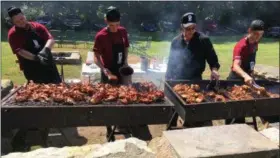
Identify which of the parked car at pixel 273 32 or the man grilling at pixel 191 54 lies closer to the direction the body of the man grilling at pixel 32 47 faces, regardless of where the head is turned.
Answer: the man grilling

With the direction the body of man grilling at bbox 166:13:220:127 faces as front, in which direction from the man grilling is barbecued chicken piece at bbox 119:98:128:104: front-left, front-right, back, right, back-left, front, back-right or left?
front-right

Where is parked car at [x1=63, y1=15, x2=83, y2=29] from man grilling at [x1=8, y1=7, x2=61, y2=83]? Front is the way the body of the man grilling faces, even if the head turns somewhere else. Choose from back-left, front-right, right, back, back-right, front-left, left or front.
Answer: back-left

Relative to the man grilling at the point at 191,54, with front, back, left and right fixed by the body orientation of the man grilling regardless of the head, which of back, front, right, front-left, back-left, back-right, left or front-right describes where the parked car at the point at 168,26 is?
back

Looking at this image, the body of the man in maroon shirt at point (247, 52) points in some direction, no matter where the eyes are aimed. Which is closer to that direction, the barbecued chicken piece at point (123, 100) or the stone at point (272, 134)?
the stone

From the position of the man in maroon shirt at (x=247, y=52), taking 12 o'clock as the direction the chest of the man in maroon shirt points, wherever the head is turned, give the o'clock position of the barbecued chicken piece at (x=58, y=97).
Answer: The barbecued chicken piece is roughly at 3 o'clock from the man in maroon shirt.

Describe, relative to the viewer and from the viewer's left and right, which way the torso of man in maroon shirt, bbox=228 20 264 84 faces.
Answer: facing the viewer and to the right of the viewer

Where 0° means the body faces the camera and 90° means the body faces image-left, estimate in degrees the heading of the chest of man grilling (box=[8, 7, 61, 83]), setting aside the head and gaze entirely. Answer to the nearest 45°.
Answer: approximately 315°

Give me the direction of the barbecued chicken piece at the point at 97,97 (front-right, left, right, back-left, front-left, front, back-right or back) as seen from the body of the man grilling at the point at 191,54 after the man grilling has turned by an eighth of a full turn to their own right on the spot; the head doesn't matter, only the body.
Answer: front

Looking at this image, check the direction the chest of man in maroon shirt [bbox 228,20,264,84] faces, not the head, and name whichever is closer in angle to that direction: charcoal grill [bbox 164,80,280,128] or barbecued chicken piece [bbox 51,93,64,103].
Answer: the charcoal grill

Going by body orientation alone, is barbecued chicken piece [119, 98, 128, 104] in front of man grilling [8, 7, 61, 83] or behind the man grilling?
in front

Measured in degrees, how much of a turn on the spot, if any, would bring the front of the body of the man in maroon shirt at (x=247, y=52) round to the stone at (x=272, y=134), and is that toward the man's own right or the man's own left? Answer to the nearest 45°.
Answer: approximately 45° to the man's own right

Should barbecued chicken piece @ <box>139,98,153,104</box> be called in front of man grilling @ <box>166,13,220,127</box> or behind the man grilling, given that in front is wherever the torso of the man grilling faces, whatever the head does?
in front

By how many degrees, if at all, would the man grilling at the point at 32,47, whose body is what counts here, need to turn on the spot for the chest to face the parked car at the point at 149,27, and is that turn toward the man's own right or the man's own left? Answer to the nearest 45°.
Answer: approximately 90° to the man's own left

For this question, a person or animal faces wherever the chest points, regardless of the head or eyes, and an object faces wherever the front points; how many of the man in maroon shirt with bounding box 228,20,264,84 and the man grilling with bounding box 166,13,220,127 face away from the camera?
0

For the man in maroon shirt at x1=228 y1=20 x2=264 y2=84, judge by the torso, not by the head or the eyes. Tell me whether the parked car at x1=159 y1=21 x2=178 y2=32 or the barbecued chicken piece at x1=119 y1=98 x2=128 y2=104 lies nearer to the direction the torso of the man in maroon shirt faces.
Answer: the barbecued chicken piece

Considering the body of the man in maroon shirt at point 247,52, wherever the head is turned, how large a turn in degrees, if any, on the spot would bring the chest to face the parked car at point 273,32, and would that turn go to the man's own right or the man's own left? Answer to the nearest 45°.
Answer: approximately 135° to the man's own left
